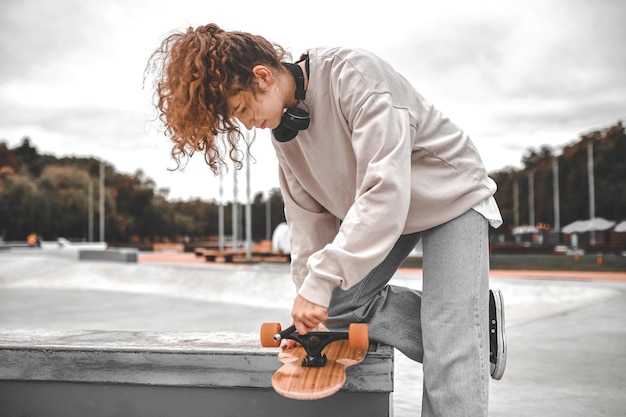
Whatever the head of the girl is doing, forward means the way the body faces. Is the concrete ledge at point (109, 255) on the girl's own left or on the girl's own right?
on the girl's own right

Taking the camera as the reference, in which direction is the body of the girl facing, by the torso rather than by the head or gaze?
to the viewer's left
